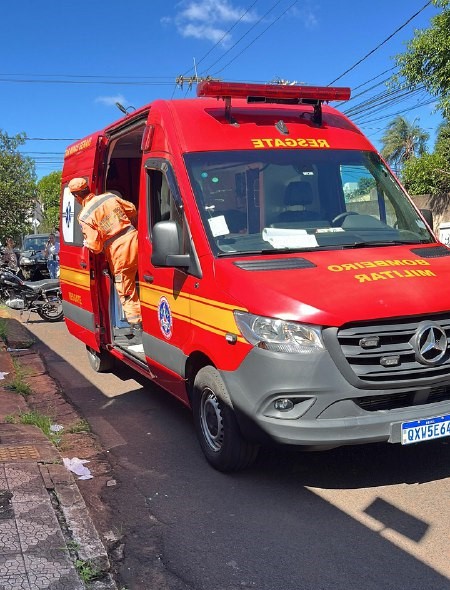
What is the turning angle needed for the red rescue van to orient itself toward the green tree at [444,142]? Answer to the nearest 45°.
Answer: approximately 135° to its left

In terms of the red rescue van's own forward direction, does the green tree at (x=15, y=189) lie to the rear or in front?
to the rear

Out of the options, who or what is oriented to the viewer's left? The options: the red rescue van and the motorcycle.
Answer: the motorcycle

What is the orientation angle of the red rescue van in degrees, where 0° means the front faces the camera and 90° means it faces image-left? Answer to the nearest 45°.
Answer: approximately 315°

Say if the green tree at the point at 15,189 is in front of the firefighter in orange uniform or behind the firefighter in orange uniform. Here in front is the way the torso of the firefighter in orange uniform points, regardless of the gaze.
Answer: in front

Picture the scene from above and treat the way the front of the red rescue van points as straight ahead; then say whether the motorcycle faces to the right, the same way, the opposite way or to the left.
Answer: to the right

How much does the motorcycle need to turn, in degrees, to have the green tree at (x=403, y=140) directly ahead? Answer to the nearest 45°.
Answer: approximately 135° to its right

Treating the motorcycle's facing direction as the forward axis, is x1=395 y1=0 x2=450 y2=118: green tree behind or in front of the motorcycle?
behind

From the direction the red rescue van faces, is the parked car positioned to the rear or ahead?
to the rear

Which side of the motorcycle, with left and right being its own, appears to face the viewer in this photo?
left

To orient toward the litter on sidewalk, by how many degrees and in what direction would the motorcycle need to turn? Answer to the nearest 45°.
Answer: approximately 90° to its left

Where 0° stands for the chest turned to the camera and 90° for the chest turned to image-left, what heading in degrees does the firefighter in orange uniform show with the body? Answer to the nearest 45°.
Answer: approximately 135°
